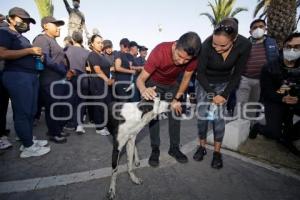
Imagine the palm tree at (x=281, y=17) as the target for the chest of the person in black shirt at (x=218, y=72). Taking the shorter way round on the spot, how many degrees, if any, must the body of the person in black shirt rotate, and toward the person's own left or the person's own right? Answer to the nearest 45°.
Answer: approximately 180°

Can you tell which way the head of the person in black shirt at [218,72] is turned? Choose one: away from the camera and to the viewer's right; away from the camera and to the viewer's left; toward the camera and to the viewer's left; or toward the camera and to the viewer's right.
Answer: toward the camera and to the viewer's left

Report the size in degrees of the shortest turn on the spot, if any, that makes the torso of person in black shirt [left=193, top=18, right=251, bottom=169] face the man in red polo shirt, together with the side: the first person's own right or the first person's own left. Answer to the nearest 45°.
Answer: approximately 45° to the first person's own right

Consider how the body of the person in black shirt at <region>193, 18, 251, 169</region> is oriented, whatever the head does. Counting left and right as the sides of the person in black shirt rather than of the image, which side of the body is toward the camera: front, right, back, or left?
front

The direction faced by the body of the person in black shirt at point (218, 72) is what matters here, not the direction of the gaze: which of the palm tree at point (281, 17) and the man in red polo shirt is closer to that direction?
the man in red polo shirt

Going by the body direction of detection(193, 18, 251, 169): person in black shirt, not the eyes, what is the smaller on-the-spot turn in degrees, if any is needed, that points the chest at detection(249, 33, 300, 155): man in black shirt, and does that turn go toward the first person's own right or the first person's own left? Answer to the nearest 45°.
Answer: approximately 135° to the first person's own left

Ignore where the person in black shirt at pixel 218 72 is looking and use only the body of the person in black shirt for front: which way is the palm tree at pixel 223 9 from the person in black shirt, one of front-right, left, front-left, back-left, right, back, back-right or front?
back
